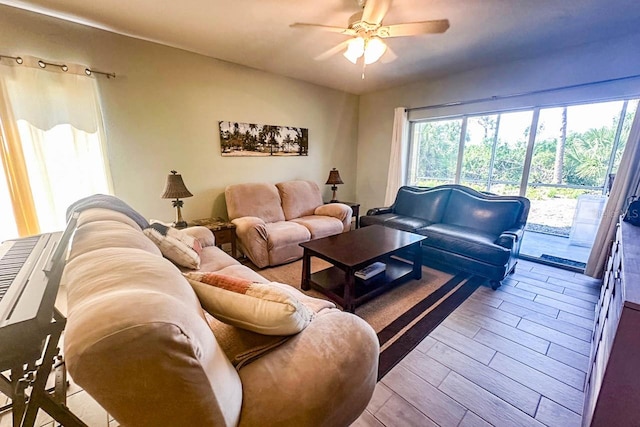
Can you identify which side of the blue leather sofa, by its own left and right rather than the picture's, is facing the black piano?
front

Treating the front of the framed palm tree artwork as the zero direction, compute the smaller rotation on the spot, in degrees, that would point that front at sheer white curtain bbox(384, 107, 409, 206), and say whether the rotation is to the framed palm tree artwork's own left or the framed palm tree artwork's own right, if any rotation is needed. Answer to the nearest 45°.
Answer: approximately 45° to the framed palm tree artwork's own left

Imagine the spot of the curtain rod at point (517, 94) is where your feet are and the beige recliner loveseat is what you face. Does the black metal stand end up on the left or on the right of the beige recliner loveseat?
left

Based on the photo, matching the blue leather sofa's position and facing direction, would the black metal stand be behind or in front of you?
in front

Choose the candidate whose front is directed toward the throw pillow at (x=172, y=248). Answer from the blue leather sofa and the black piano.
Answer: the blue leather sofa

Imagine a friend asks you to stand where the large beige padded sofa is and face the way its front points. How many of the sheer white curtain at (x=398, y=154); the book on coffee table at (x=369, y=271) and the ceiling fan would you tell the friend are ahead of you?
3

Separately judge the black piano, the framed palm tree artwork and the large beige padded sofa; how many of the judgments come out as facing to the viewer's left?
1

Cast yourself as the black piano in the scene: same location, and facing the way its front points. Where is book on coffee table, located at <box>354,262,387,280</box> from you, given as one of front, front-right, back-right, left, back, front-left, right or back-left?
back

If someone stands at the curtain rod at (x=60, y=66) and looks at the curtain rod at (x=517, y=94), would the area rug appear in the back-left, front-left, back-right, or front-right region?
front-right

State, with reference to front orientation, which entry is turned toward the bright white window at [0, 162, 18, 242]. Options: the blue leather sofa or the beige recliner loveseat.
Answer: the blue leather sofa

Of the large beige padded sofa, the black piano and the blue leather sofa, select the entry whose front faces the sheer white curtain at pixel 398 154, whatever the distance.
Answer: the large beige padded sofa

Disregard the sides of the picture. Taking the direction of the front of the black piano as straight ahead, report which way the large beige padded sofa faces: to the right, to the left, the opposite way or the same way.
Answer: the opposite way

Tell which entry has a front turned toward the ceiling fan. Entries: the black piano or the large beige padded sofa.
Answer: the large beige padded sofa

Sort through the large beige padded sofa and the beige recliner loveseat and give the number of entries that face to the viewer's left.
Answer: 0

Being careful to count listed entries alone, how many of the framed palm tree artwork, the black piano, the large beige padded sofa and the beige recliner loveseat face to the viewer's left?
1

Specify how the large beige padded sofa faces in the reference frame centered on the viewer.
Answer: facing away from the viewer and to the right of the viewer

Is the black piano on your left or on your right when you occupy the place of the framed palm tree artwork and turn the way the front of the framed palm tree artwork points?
on your right

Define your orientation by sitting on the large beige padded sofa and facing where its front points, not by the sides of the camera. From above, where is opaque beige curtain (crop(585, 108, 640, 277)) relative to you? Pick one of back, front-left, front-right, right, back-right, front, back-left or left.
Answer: front-right

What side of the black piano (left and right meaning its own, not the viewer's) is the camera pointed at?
left

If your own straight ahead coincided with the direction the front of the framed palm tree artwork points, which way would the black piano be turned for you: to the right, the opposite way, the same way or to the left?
to the right

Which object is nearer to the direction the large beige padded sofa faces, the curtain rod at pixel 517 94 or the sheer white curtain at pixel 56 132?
the curtain rod

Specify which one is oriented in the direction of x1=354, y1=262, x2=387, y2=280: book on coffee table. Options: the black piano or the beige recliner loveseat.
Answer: the beige recliner loveseat
